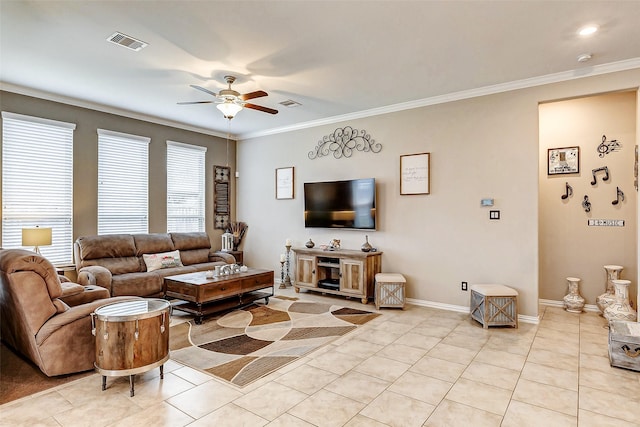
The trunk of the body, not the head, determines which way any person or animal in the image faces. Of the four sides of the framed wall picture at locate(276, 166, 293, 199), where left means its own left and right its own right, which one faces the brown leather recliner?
front

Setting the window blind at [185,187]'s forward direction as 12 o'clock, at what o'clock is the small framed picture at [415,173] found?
The small framed picture is roughly at 12 o'clock from the window blind.

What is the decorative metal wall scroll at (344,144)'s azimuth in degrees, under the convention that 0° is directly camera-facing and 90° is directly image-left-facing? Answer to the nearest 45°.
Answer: approximately 45°

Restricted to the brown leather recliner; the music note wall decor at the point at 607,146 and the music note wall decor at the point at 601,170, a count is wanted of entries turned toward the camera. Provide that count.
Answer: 2

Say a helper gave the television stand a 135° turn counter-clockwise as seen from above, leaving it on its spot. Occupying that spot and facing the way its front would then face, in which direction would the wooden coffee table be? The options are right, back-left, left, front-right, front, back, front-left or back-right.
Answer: back-right

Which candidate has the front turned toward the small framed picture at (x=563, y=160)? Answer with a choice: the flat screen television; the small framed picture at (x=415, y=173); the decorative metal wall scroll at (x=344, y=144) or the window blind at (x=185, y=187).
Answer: the window blind

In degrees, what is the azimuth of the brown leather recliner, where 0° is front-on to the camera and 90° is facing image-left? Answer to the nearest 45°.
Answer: approximately 225°

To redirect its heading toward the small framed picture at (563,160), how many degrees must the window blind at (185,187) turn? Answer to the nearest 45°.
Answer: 0° — it already faces it

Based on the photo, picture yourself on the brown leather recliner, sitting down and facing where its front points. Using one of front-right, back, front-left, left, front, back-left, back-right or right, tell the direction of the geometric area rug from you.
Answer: front-right

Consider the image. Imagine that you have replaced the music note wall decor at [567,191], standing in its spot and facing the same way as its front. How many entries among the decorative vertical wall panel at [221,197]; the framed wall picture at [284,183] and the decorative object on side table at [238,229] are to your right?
3

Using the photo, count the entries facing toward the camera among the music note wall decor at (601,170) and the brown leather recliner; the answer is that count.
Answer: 1

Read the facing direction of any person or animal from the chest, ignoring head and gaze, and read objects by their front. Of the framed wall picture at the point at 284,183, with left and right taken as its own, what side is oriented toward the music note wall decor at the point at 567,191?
left

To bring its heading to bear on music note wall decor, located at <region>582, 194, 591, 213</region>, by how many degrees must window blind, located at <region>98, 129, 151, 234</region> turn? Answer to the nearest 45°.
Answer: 0° — it already faces it

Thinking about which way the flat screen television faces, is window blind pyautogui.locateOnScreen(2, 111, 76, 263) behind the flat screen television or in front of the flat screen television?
in front
